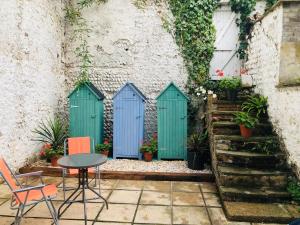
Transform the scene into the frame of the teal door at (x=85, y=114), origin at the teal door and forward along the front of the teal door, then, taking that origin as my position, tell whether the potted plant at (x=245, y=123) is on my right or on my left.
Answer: on my left

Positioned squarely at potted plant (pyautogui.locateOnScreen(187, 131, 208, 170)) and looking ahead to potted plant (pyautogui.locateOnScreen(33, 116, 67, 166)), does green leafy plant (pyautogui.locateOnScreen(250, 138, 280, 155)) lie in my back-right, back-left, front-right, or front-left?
back-left

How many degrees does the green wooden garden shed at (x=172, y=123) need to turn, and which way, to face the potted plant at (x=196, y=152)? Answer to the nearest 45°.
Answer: approximately 45° to its left

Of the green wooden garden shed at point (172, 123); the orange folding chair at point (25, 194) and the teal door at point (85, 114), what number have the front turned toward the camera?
2

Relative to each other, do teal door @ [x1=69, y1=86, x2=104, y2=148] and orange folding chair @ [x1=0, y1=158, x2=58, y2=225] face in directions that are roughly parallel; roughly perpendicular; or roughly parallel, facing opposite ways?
roughly perpendicular

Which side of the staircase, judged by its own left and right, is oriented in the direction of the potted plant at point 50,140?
right

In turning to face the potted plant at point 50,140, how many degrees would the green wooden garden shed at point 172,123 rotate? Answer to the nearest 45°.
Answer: approximately 90° to its right

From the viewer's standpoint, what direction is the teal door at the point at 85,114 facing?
toward the camera

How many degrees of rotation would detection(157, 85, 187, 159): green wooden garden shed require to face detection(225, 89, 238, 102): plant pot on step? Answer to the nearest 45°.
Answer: approximately 90° to its left

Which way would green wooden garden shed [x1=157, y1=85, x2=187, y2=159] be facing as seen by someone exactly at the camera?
facing the viewer

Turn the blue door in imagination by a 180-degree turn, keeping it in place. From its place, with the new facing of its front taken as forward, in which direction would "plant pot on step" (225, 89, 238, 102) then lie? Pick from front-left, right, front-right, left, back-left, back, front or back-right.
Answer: right

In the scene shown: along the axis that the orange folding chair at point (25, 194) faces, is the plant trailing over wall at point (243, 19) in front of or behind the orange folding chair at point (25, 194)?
in front
